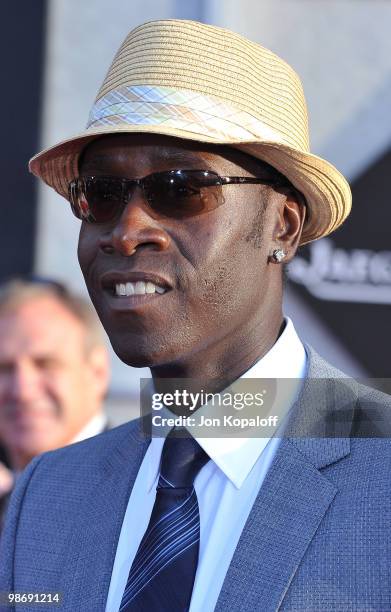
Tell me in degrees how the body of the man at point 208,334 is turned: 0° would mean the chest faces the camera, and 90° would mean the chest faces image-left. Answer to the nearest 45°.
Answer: approximately 45°

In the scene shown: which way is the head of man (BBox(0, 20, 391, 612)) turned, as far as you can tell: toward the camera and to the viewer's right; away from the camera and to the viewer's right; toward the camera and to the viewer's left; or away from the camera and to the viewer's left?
toward the camera and to the viewer's left

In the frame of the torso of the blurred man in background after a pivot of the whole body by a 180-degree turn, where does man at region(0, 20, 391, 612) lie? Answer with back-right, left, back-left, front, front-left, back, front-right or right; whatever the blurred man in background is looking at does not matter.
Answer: back-right
